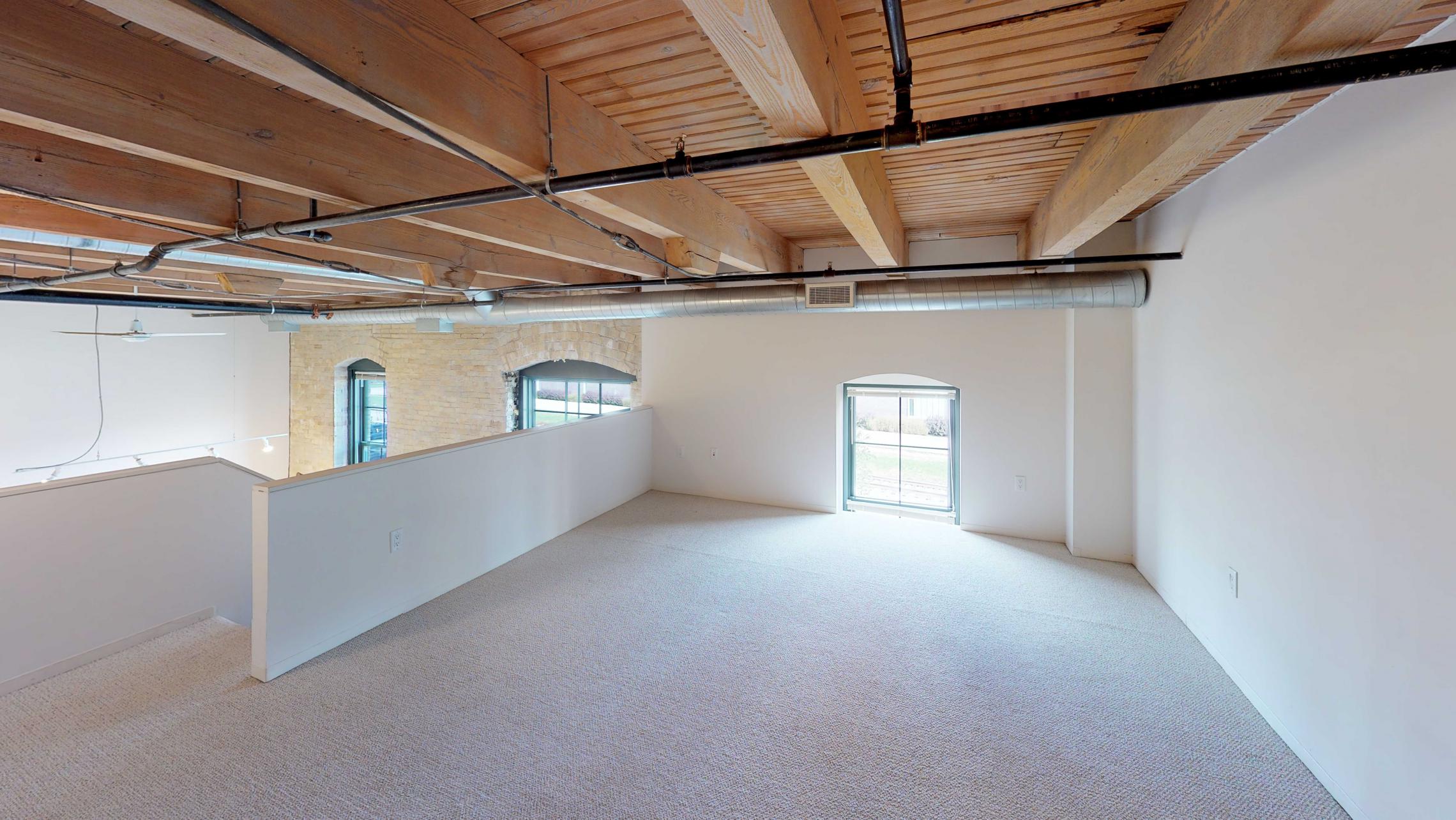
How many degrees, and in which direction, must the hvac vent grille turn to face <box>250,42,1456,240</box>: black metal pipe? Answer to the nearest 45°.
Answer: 0° — it already faces it

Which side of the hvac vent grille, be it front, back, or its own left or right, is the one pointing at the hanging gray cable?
right

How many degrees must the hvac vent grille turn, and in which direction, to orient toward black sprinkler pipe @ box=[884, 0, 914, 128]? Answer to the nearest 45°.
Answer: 0° — it already faces it

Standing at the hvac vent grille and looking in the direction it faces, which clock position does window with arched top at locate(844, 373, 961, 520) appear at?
The window with arched top is roughly at 7 o'clock from the hvac vent grille.

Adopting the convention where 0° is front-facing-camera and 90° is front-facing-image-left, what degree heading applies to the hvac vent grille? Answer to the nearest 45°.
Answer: approximately 0°

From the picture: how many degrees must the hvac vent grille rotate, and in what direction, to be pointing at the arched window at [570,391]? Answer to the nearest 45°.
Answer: approximately 135° to its right

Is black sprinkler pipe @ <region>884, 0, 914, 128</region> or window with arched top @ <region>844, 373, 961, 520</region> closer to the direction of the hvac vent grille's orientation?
the black sprinkler pipe

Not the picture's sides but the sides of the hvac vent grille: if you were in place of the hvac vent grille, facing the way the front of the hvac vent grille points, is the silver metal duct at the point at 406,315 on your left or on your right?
on your right
